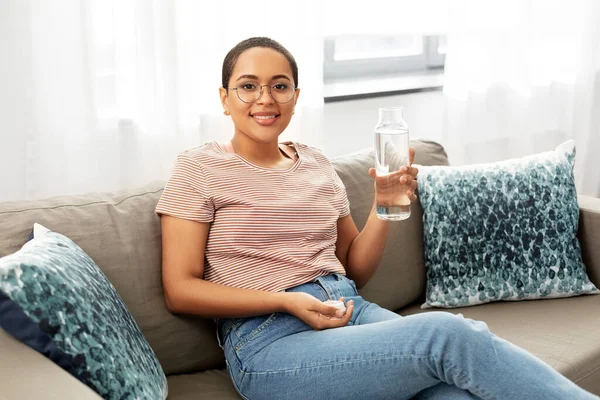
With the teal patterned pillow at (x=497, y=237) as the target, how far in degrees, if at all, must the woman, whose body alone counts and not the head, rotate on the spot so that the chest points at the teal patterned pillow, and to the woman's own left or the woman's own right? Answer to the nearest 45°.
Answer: approximately 90° to the woman's own left

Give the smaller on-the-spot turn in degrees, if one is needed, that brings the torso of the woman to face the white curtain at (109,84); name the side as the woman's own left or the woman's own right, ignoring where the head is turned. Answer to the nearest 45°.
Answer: approximately 180°

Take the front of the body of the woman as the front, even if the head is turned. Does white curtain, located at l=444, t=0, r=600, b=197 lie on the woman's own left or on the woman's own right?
on the woman's own left

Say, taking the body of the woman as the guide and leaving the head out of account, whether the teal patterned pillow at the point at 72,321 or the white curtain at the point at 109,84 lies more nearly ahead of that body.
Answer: the teal patterned pillow

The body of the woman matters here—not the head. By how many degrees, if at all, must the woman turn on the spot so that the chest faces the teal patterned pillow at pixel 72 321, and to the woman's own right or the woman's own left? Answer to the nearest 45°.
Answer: approximately 90° to the woman's own right

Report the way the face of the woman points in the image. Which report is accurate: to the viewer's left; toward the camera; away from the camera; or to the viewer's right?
toward the camera

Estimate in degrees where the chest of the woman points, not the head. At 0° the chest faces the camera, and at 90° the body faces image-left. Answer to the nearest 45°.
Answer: approximately 315°
